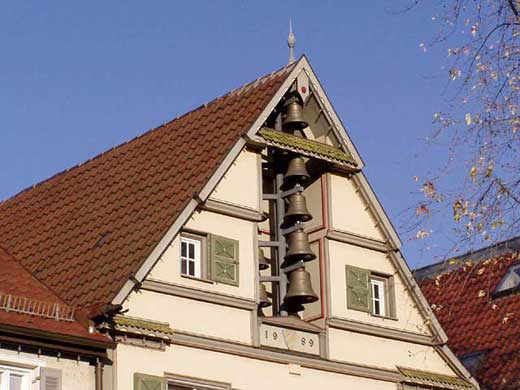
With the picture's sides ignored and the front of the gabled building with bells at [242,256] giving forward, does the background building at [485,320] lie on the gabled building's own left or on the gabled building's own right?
on the gabled building's own left

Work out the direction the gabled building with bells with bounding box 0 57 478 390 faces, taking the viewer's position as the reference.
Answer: facing the viewer and to the right of the viewer
